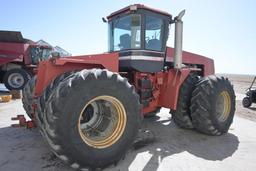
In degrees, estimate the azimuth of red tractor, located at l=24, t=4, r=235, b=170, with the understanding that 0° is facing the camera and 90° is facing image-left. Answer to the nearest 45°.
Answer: approximately 225°

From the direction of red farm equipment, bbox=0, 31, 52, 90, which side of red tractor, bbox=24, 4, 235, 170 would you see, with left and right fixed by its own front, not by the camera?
left
